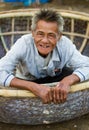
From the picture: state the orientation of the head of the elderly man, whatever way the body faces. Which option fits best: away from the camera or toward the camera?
toward the camera

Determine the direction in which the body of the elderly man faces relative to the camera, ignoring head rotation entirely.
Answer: toward the camera
